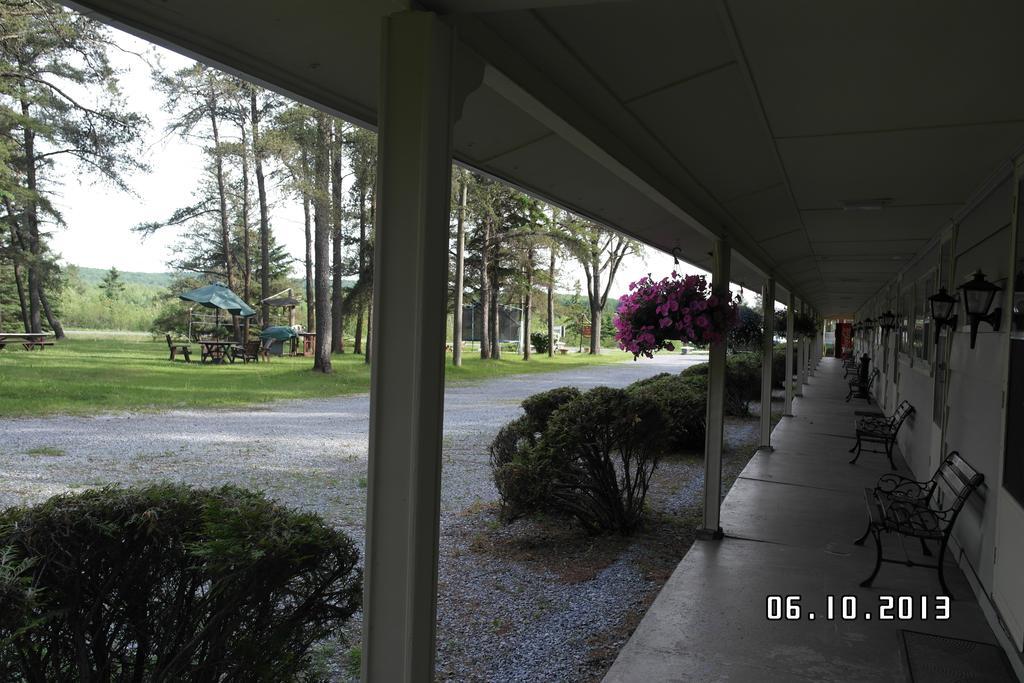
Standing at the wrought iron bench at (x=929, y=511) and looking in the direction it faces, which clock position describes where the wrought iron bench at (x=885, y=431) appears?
the wrought iron bench at (x=885, y=431) is roughly at 3 o'clock from the wrought iron bench at (x=929, y=511).

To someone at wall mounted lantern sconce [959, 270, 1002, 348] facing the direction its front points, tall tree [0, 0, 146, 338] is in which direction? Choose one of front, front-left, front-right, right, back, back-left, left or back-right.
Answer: front

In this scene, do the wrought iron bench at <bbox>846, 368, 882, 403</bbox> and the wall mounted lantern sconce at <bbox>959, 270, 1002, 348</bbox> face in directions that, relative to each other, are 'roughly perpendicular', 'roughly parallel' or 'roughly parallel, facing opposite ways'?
roughly parallel

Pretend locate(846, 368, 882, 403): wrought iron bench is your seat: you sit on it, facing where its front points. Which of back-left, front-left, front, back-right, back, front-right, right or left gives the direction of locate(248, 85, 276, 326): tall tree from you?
front

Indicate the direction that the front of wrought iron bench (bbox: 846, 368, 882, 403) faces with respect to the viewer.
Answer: facing to the left of the viewer

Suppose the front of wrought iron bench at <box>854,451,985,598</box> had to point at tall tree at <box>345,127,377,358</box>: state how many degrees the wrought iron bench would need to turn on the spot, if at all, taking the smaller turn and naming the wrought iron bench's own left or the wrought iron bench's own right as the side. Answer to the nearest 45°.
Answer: approximately 45° to the wrought iron bench's own right

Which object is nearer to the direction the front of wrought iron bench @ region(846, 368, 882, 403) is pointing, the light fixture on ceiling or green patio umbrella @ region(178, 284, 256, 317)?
the green patio umbrella

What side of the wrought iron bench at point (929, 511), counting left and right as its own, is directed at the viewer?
left

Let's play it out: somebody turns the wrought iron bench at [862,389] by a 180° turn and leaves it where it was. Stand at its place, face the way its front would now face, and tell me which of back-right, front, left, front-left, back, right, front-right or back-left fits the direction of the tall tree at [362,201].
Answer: back

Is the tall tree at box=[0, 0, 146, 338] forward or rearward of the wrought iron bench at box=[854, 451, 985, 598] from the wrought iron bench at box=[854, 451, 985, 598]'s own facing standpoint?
forward

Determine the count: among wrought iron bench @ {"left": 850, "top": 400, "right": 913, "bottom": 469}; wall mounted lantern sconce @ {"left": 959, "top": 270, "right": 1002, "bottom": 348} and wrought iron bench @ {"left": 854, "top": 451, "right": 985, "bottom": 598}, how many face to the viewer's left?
3

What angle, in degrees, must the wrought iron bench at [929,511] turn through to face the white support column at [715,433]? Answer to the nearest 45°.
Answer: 0° — it already faces it

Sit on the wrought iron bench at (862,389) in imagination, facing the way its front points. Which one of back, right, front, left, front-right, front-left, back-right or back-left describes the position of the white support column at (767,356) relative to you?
left

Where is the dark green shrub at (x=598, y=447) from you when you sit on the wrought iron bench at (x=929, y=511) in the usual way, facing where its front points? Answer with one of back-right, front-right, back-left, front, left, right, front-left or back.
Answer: front

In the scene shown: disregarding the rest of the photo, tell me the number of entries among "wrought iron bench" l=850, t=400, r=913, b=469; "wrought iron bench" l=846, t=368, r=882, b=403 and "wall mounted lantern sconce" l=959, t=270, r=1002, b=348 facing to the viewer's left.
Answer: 3

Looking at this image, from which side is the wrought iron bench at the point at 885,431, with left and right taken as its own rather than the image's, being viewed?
left

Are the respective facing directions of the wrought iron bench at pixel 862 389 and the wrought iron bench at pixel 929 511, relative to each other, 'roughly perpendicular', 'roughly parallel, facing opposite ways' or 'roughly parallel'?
roughly parallel

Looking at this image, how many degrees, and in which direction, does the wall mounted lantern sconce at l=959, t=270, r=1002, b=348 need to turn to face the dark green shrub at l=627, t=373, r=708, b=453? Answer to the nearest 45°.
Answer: approximately 45° to its right

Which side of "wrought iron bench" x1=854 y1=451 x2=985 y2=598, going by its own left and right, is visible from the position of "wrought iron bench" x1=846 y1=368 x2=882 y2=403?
right

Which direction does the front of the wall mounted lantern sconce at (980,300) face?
to the viewer's left

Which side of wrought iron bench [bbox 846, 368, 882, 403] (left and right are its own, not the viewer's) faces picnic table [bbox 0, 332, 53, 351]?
front
